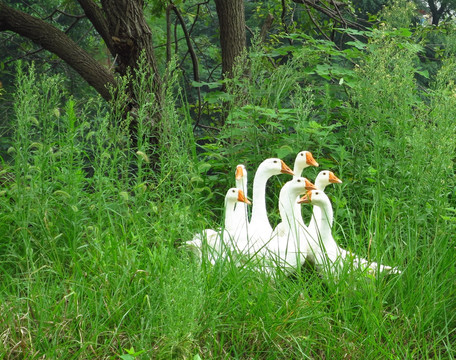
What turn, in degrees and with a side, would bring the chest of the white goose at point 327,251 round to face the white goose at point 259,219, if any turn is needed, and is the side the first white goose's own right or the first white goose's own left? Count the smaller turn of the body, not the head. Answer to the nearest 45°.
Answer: approximately 45° to the first white goose's own right

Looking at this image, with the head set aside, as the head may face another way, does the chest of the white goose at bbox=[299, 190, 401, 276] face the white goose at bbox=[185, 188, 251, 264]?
yes

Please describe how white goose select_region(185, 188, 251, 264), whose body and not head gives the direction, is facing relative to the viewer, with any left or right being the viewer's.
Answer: facing to the right of the viewer

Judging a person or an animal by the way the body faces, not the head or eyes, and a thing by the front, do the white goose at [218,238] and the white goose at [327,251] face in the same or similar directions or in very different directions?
very different directions

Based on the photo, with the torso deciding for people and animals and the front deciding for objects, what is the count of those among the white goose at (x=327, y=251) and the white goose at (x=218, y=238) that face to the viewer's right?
1

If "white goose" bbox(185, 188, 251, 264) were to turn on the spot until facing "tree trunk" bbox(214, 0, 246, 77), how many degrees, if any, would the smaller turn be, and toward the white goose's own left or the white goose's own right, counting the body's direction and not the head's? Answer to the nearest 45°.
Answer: approximately 90° to the white goose's own left

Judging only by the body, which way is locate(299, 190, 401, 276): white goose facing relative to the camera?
to the viewer's left

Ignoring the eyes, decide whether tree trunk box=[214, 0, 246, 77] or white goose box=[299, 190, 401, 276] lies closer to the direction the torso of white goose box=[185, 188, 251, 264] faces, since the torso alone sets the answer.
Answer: the white goose
